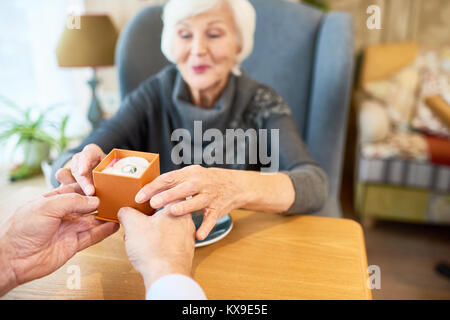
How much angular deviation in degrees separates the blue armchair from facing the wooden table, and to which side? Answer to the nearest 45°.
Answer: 0° — it already faces it

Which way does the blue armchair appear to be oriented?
toward the camera

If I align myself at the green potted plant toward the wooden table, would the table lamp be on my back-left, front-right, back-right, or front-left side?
back-left
